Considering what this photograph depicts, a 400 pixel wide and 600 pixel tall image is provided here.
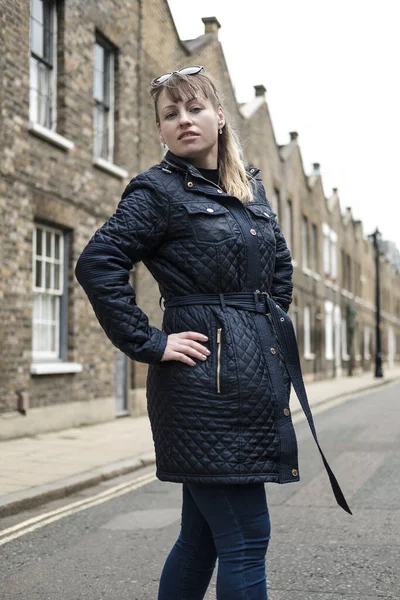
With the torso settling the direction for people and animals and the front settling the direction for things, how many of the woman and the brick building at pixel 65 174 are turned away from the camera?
0

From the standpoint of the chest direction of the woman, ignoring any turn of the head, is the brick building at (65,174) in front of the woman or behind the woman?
behind

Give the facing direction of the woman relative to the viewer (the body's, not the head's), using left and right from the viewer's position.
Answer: facing the viewer and to the right of the viewer
